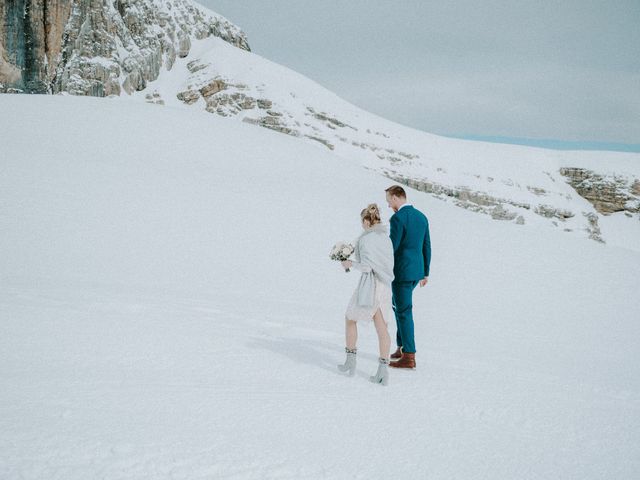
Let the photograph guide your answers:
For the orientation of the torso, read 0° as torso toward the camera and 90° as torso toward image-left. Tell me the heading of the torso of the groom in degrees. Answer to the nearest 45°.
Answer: approximately 135°

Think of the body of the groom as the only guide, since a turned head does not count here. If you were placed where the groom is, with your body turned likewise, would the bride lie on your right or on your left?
on your left
